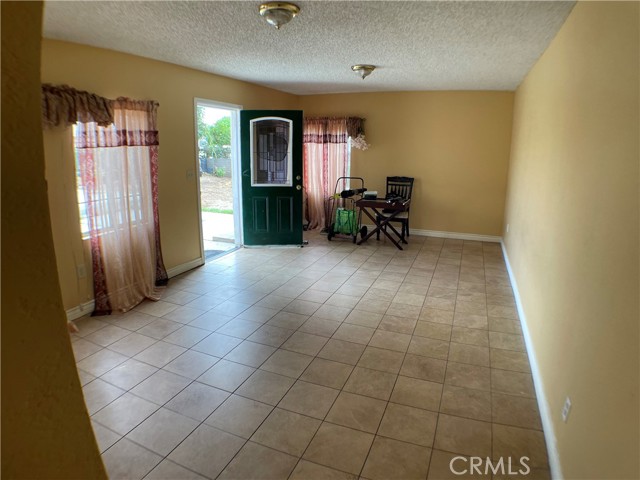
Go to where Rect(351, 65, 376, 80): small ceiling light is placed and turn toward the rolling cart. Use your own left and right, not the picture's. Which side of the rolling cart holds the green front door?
left

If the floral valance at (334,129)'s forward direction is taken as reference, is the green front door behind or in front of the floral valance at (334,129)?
in front

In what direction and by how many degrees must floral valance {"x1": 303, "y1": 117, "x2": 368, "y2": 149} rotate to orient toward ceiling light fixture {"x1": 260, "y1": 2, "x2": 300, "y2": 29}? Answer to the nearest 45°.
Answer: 0° — it already faces it

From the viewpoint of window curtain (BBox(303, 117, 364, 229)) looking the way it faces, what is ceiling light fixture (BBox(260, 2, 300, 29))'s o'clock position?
The ceiling light fixture is roughly at 12 o'clock from the window curtain.

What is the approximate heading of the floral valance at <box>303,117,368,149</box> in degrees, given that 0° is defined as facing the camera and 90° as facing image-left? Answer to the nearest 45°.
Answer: approximately 0°

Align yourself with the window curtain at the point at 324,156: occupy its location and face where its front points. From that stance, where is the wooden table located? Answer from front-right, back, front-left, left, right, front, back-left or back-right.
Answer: front-left

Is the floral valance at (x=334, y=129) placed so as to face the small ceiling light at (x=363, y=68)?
yes
